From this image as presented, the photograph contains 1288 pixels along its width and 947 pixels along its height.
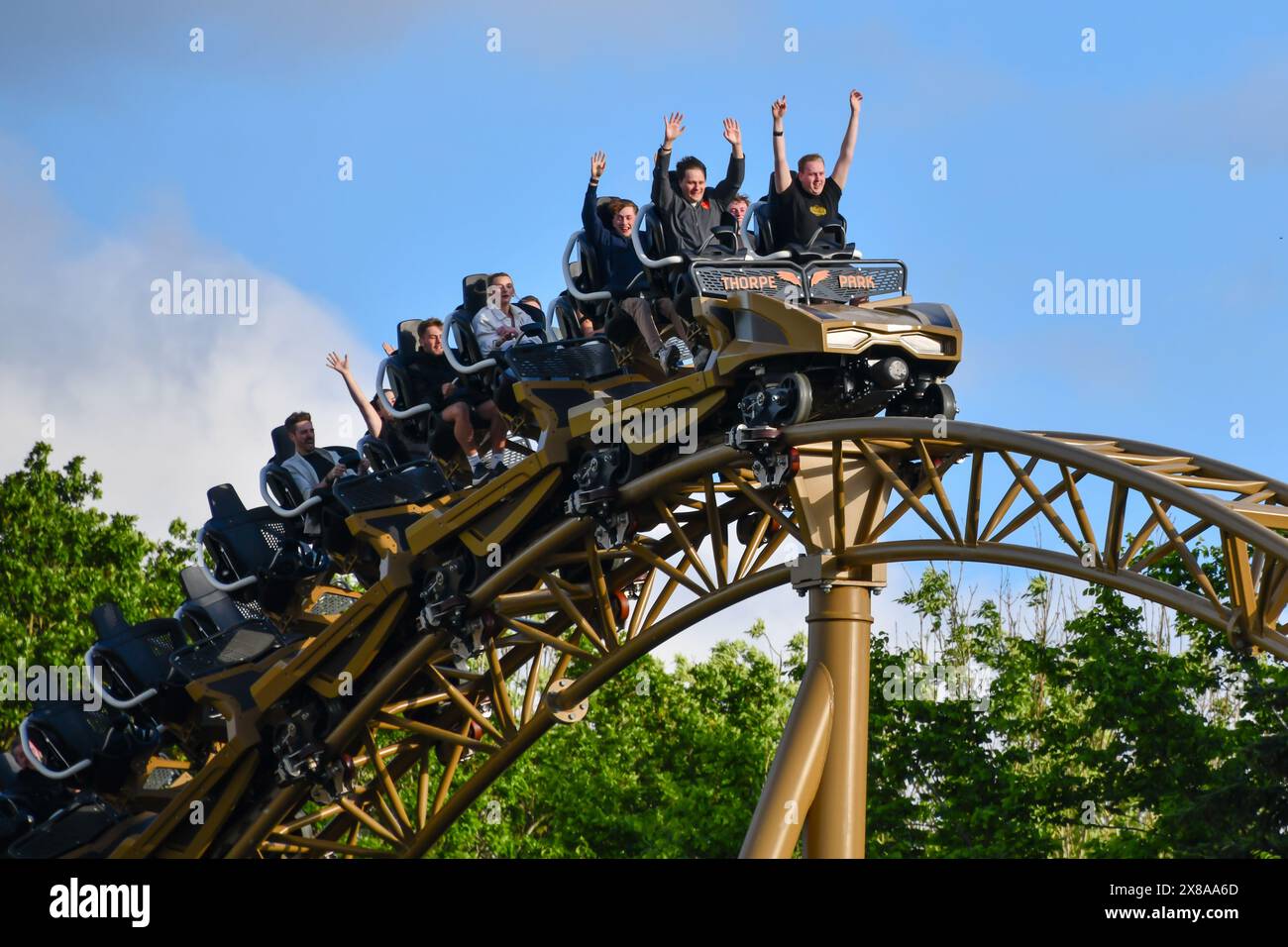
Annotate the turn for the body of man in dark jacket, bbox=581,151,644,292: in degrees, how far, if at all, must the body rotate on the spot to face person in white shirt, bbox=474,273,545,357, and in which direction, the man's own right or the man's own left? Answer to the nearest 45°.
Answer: approximately 180°

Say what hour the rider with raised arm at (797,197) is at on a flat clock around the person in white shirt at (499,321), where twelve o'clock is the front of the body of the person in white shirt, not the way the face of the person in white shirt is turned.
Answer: The rider with raised arm is roughly at 12 o'clock from the person in white shirt.

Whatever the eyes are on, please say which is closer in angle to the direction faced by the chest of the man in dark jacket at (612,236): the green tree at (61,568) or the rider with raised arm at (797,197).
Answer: the rider with raised arm

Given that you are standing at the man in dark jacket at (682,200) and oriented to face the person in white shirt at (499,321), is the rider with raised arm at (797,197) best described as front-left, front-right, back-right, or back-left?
back-right

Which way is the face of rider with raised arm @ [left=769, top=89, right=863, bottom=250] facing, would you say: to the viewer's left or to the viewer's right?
to the viewer's right

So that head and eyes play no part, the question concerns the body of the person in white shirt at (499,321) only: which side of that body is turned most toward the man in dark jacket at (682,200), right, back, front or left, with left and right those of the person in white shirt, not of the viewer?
front

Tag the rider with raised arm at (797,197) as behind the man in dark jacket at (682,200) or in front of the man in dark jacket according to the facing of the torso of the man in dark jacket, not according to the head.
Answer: in front
